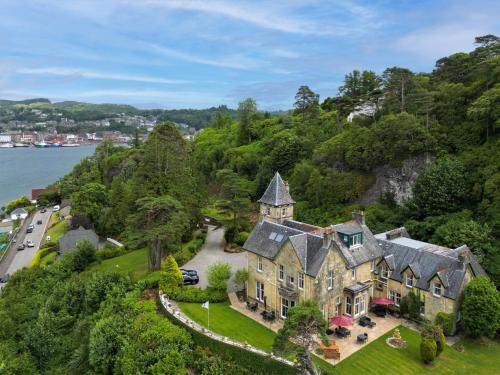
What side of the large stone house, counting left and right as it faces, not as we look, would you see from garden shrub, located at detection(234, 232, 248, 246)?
right

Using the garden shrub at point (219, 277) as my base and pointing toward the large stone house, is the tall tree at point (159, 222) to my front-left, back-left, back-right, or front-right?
back-left

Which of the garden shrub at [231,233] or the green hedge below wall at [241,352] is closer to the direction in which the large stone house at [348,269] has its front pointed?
the green hedge below wall

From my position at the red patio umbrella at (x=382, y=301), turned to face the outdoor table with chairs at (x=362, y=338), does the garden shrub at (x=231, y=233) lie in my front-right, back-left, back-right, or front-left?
back-right

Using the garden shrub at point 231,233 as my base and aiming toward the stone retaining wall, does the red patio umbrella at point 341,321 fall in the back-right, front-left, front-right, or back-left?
front-left

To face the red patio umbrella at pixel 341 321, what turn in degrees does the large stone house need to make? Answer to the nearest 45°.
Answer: approximately 45° to its left

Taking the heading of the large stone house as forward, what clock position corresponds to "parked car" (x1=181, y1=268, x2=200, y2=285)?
The parked car is roughly at 2 o'clock from the large stone house.

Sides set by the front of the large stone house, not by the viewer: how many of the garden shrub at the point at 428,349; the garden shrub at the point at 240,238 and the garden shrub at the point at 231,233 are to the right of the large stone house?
2

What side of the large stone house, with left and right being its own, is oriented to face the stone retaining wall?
front

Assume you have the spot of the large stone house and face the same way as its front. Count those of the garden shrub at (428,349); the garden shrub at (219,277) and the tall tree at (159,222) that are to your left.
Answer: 1

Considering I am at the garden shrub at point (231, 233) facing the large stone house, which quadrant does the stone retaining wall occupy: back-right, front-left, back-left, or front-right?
front-right

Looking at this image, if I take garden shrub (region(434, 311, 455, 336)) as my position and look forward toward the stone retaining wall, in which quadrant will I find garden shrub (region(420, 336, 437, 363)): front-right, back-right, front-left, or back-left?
front-left

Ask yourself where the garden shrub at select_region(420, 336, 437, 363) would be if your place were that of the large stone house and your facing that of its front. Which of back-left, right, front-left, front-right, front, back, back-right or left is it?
left

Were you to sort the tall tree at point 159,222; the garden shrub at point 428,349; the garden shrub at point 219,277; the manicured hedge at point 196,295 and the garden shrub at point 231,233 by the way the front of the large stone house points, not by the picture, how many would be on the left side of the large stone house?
1

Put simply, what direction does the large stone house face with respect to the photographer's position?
facing the viewer and to the left of the viewer

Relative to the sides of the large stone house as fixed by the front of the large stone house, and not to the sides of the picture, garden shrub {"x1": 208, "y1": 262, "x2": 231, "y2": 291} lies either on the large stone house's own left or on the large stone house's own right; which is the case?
on the large stone house's own right
